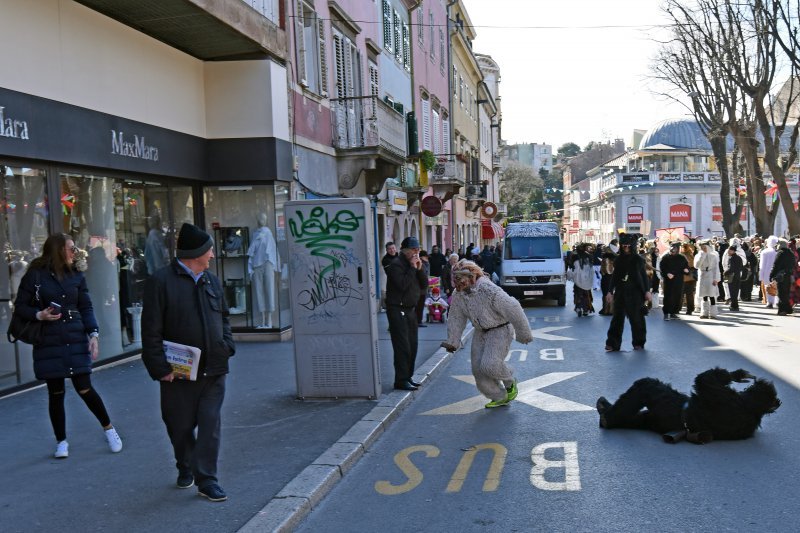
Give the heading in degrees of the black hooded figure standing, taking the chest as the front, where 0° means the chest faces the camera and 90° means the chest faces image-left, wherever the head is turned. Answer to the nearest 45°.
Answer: approximately 0°

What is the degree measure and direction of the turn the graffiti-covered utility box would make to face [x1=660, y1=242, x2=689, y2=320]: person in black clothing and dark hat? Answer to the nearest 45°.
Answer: approximately 135° to its left

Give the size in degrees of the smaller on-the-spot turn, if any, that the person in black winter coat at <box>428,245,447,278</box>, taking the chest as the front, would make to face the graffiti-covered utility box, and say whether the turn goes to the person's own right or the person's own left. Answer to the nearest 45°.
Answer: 0° — they already face it

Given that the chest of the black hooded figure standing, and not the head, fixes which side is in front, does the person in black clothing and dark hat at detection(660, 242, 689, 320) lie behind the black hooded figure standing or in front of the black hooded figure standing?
behind

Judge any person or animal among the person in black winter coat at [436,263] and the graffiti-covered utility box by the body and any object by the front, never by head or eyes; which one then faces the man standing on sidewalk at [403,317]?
the person in black winter coat

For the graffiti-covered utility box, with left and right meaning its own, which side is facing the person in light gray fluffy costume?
left

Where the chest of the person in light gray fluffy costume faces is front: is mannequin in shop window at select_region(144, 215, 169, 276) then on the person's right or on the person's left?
on the person's right

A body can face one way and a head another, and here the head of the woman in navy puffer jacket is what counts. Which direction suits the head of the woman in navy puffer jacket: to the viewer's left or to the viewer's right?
to the viewer's right
